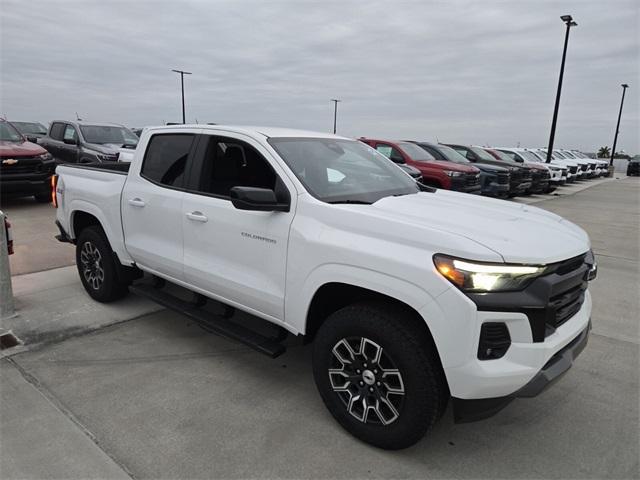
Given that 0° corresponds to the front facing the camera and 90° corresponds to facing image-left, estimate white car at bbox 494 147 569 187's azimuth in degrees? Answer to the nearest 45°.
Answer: approximately 315°

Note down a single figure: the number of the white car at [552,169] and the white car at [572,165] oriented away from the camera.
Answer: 0

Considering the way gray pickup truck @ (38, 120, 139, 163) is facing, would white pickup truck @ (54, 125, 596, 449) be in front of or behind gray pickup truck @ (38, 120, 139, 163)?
in front

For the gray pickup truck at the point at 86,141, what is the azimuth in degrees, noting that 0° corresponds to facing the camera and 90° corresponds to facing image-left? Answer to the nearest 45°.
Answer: approximately 315°

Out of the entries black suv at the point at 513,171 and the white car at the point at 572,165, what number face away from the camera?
0

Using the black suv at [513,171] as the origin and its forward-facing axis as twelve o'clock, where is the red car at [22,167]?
The red car is roughly at 3 o'clock from the black suv.

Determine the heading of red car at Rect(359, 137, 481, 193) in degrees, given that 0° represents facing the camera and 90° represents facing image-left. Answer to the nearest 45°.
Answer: approximately 315°
